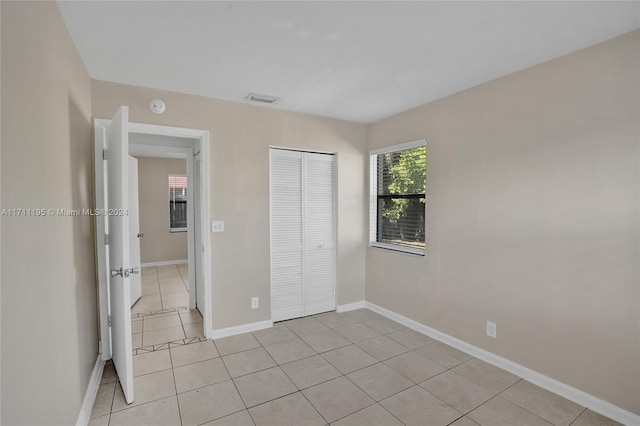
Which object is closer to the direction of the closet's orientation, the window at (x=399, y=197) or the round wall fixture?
the window

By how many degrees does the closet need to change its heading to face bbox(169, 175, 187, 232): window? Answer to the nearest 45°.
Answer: approximately 180°

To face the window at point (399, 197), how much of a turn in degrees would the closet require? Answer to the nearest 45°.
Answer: approximately 45° to its left

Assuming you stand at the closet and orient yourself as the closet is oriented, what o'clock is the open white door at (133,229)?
The open white door is roughly at 5 o'clock from the closet.

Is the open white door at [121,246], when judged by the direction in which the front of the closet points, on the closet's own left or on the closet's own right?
on the closet's own right

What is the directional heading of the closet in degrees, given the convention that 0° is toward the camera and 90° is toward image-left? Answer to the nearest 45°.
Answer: approximately 315°

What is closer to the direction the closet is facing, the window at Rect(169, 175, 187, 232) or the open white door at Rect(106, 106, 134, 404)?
the open white door

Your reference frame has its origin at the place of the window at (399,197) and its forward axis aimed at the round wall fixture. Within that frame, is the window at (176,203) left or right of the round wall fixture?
right

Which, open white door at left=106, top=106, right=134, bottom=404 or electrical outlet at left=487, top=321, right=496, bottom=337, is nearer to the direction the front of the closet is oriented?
the electrical outlet

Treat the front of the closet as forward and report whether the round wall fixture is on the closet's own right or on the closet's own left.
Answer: on the closet's own right
